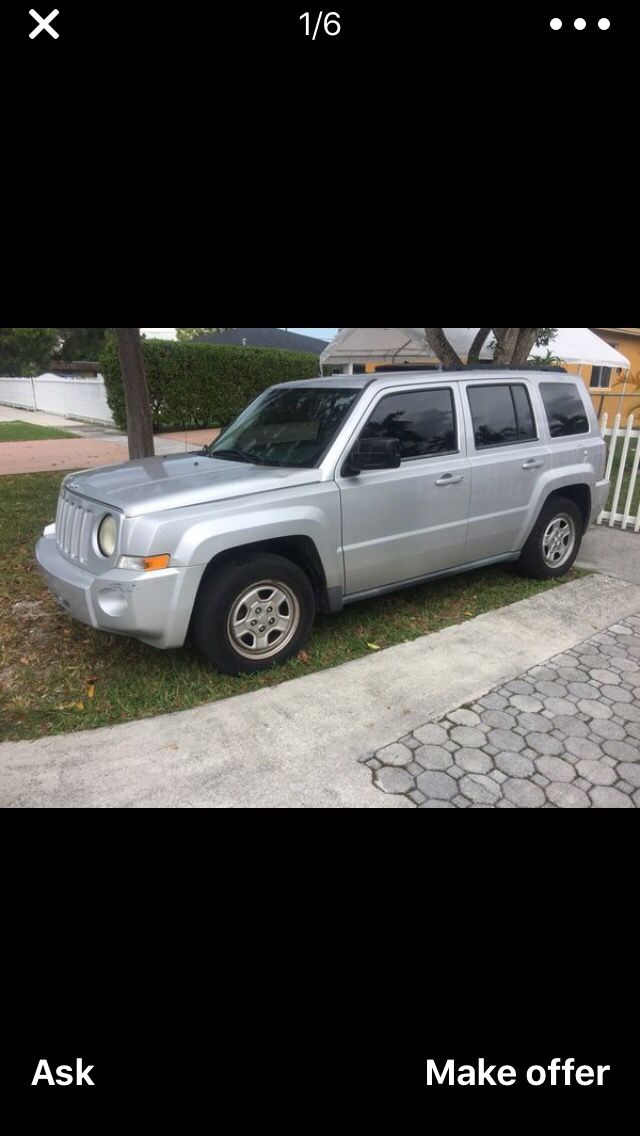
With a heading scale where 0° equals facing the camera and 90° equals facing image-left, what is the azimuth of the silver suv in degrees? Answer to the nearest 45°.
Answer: approximately 45°

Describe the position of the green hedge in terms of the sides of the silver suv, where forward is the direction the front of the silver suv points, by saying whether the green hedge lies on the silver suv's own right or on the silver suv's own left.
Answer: on the silver suv's own right

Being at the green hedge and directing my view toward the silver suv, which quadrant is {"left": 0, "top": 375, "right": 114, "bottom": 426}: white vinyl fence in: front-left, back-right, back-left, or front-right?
back-right

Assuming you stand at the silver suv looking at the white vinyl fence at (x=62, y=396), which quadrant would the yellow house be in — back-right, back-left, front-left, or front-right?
front-right

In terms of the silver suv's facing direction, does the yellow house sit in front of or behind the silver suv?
behind
